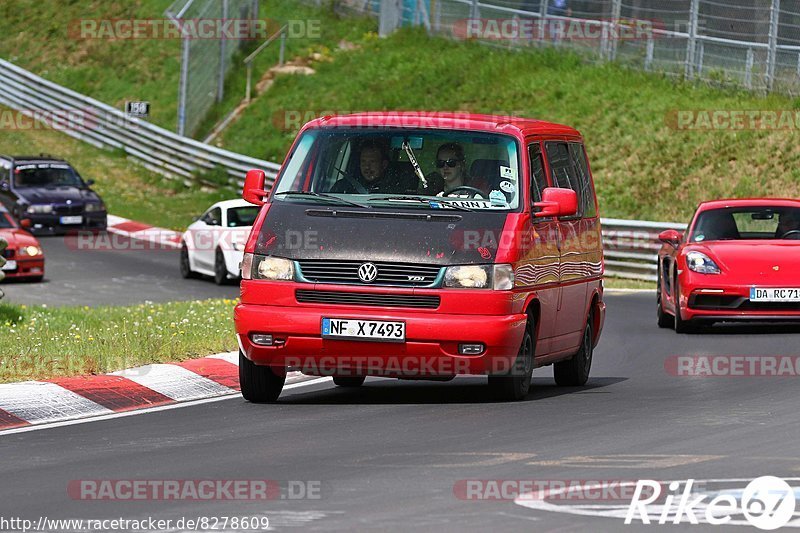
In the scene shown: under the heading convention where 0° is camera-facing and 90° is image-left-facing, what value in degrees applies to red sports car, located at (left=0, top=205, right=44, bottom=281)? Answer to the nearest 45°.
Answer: approximately 315°

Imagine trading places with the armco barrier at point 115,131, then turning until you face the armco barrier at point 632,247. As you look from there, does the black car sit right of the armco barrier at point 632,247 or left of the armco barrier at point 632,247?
right

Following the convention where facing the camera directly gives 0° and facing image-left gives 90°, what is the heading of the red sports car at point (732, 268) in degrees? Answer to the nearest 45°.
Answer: approximately 0°

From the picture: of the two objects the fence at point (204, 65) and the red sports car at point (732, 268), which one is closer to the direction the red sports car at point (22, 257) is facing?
the red sports car

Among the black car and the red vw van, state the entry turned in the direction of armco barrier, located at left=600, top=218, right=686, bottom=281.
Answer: the black car

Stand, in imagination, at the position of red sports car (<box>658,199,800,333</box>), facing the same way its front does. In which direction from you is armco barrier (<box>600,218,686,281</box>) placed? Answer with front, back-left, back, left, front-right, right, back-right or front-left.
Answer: back

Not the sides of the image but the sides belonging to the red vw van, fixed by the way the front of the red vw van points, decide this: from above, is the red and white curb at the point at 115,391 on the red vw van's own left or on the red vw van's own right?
on the red vw van's own right

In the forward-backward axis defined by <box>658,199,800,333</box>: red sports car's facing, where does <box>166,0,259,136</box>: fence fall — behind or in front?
behind

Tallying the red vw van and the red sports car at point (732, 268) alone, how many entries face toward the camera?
2
